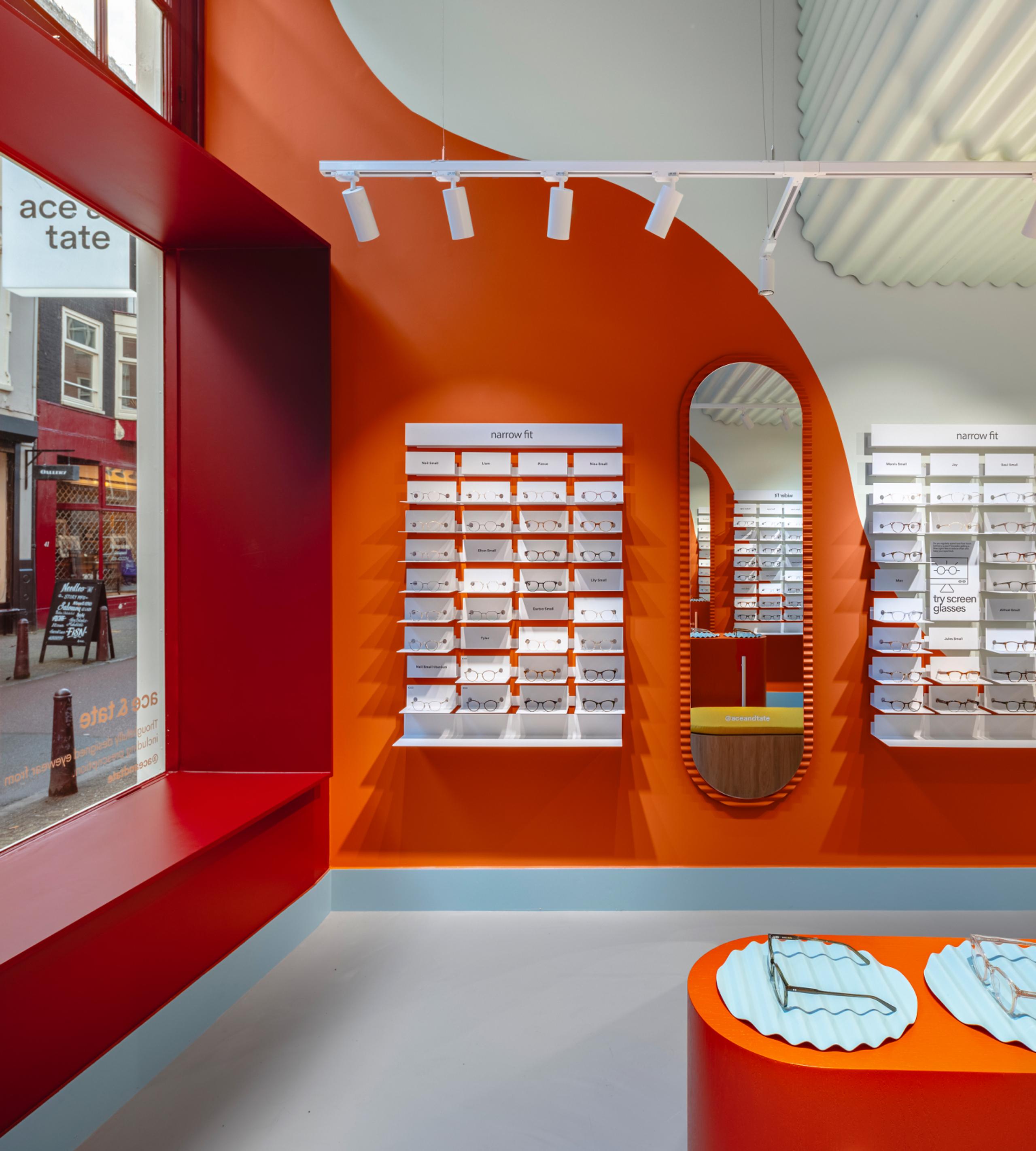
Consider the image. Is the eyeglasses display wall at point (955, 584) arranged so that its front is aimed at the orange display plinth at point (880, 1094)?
yes

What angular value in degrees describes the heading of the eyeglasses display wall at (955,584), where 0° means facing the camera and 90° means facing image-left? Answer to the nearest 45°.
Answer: approximately 0°

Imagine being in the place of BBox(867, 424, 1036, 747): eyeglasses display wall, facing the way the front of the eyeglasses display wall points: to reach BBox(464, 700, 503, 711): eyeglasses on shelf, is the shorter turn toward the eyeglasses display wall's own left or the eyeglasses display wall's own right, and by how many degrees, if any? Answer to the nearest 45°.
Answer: approximately 45° to the eyeglasses display wall's own right
